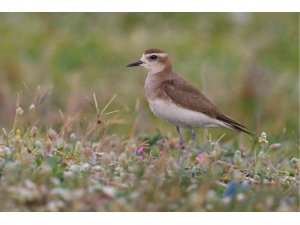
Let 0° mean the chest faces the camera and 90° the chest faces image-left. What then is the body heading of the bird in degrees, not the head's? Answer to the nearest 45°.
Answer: approximately 90°
